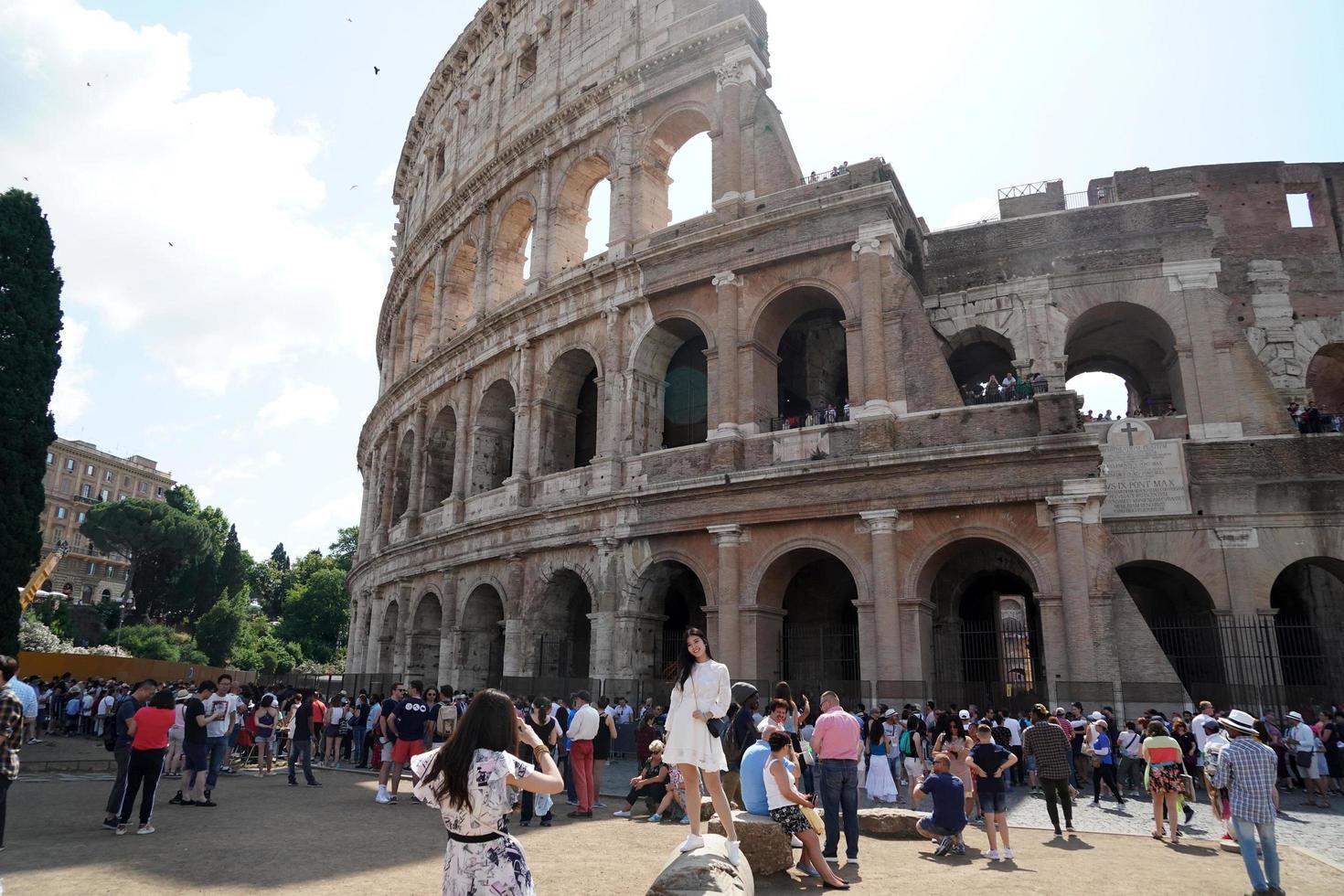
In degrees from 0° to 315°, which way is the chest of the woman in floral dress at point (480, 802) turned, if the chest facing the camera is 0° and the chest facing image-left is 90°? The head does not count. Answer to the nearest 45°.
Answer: approximately 180°

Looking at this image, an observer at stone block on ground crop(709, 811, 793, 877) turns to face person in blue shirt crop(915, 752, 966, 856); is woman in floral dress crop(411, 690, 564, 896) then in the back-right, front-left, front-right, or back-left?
back-right

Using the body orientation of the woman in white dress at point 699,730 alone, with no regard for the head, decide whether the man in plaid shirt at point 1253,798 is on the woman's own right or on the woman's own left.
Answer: on the woman's own left

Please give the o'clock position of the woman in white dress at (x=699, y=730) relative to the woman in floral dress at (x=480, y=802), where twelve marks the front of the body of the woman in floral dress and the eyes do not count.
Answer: The woman in white dress is roughly at 1 o'clock from the woman in floral dress.

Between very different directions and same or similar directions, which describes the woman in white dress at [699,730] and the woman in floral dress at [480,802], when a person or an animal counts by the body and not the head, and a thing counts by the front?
very different directions

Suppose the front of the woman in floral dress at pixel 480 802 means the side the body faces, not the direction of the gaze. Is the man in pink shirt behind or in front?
in front

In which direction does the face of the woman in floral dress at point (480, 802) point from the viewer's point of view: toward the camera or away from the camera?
away from the camera

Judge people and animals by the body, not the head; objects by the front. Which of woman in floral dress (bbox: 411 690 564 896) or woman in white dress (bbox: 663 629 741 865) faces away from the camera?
the woman in floral dress

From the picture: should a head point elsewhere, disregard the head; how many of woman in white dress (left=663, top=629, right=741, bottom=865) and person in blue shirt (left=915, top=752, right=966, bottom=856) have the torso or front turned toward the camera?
1

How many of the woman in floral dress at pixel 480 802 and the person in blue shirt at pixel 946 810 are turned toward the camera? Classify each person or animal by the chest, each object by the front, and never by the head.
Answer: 0
